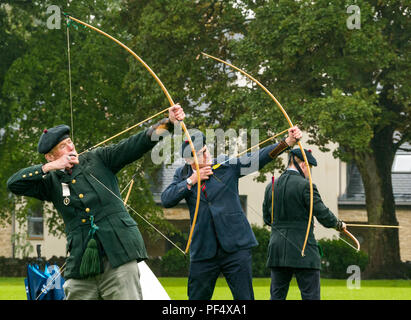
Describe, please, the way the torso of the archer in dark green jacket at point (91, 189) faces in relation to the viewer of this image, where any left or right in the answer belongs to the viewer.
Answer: facing the viewer

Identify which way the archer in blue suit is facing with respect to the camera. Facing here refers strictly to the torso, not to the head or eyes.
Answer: toward the camera

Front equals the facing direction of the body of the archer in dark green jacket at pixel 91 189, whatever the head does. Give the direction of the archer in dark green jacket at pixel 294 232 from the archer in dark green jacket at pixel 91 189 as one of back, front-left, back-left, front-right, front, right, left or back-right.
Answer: back-left

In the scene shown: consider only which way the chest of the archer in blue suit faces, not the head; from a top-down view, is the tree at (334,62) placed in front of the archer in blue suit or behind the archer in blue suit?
behind

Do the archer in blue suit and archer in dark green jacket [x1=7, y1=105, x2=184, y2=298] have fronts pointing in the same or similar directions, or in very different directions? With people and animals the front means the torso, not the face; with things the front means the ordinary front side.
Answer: same or similar directions

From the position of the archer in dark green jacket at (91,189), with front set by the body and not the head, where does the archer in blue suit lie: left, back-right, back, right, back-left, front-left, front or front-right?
back-left

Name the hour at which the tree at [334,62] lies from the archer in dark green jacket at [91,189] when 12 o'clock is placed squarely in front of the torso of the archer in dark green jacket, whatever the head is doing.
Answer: The tree is roughly at 7 o'clock from the archer in dark green jacket.

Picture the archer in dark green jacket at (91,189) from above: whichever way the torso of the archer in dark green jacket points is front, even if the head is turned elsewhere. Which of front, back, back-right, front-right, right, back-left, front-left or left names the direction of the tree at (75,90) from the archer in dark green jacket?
back

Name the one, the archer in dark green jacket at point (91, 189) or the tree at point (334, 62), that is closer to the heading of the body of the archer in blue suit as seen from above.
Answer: the archer in dark green jacket

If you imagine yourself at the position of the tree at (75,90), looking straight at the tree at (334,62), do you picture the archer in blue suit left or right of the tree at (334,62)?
right

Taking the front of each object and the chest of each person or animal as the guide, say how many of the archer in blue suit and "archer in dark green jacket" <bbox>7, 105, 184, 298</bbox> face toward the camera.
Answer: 2

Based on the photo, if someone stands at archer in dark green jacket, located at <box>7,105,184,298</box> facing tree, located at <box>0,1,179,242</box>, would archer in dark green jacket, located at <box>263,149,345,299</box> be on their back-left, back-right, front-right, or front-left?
front-right

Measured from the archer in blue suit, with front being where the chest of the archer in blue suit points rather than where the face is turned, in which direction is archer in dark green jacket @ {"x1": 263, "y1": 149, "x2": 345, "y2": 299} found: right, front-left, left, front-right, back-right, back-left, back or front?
back-left
